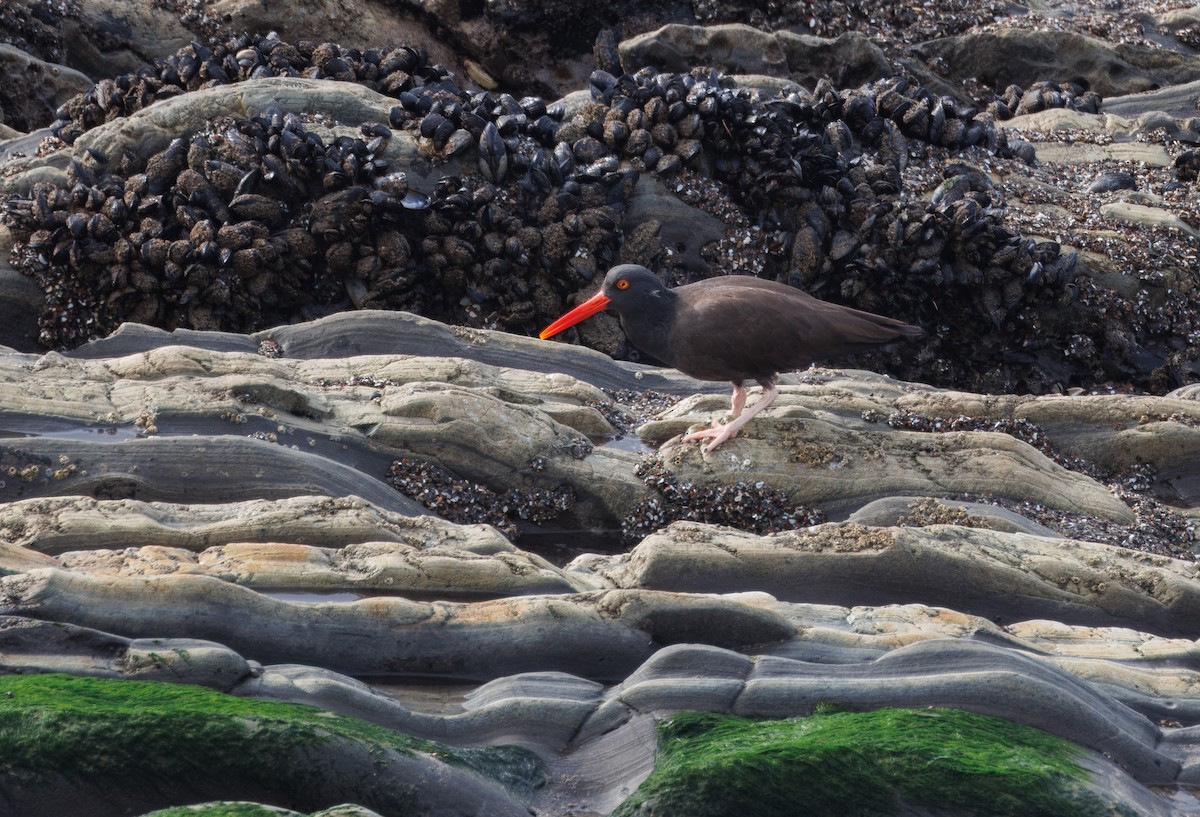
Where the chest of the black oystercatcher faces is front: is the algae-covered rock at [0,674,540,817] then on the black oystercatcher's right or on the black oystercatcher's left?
on the black oystercatcher's left

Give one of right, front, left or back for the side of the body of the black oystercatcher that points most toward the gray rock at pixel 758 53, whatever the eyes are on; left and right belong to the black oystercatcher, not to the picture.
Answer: right

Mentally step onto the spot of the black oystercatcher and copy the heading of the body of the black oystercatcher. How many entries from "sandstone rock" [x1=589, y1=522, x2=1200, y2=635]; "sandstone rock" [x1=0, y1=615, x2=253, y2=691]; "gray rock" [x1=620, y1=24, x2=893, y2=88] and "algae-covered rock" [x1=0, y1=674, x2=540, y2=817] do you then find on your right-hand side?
1

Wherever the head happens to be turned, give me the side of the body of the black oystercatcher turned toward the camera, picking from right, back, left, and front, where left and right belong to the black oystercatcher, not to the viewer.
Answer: left

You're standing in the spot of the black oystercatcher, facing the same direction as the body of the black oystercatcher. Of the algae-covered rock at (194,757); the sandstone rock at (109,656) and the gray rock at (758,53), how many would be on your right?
1

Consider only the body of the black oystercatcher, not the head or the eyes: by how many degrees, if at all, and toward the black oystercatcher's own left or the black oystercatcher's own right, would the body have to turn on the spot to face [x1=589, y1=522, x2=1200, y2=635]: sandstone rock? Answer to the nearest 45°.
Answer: approximately 135° to the black oystercatcher's own left
